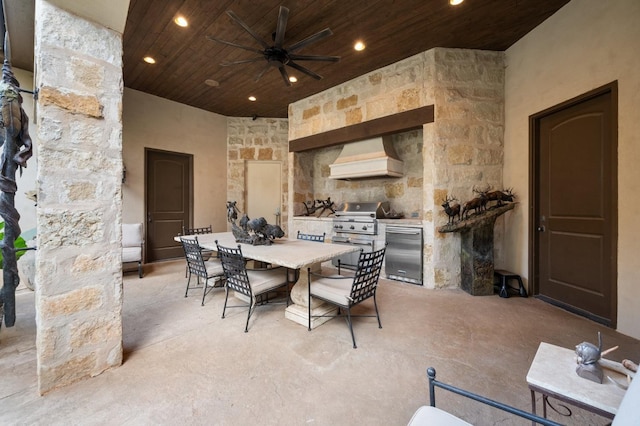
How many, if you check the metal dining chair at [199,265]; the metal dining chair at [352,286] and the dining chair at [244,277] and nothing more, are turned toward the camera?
0

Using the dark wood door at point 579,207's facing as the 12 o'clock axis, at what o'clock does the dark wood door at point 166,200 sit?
the dark wood door at point 166,200 is roughly at 1 o'clock from the dark wood door at point 579,207.

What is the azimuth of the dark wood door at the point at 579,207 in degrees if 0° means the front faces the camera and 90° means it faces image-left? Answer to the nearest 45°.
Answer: approximately 45°

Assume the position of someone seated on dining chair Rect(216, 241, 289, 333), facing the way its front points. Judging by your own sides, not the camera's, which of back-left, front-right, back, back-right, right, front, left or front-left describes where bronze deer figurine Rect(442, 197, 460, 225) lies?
front-right

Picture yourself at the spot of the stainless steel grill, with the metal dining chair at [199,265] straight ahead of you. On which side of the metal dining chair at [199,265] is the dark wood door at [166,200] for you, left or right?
right

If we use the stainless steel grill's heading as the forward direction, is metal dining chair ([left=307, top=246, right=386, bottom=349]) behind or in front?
in front

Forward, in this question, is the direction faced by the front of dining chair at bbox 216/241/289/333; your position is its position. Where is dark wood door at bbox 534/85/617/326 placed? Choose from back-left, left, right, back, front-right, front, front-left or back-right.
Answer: front-right

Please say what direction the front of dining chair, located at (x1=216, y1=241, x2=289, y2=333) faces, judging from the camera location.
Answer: facing away from the viewer and to the right of the viewer

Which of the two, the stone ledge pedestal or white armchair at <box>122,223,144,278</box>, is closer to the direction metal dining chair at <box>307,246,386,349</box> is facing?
the white armchair

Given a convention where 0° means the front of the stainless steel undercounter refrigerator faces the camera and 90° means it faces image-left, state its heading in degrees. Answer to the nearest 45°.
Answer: approximately 45°

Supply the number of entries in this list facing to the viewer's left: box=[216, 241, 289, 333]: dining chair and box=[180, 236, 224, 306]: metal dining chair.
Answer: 0

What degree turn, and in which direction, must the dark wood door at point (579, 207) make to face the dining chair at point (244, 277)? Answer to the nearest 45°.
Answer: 0° — it already faces it

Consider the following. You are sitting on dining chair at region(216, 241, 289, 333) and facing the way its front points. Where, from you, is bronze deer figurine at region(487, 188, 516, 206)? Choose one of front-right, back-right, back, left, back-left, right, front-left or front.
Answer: front-right

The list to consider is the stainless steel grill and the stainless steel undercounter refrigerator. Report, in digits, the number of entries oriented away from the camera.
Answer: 0

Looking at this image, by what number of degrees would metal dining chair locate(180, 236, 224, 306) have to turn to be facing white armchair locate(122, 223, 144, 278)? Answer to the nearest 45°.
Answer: approximately 90° to its left

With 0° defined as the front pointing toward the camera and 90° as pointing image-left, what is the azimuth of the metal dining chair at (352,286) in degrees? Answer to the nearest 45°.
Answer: approximately 135°

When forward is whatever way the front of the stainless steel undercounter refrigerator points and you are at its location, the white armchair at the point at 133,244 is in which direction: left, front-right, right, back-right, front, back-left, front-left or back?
front-right

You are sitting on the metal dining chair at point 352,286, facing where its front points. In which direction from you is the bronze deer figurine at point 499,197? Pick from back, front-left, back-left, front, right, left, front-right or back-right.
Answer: right

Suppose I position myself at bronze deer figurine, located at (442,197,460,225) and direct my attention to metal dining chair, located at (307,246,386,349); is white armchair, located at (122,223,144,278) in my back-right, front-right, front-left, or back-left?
front-right
